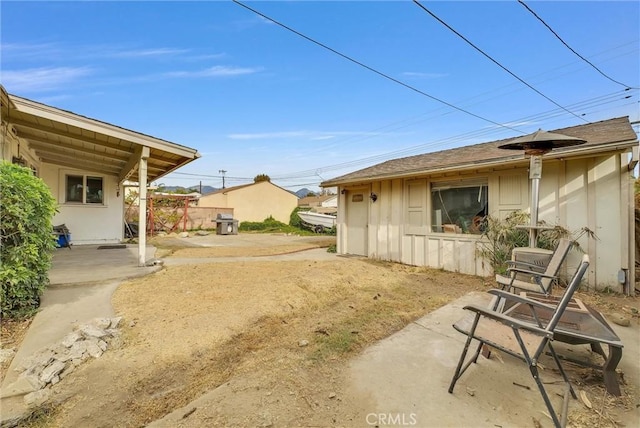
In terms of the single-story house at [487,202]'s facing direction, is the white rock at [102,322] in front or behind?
in front

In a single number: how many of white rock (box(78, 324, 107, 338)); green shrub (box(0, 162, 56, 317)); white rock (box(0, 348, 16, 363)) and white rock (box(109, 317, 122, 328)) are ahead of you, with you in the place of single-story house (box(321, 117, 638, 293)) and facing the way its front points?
4

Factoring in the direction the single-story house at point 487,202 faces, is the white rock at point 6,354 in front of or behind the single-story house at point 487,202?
in front

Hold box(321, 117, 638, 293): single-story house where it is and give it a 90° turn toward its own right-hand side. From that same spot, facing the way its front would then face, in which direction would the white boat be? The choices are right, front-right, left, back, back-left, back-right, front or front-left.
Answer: front

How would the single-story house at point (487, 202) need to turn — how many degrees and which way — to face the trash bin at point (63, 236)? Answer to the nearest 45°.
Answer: approximately 45° to its right

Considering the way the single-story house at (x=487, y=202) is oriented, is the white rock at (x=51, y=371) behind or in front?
in front

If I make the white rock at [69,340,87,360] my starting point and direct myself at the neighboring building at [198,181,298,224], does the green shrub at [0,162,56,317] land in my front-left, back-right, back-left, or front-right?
front-left

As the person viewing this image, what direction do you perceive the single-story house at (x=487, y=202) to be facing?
facing the viewer and to the left of the viewer

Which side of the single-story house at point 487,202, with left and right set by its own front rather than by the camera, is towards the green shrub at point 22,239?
front

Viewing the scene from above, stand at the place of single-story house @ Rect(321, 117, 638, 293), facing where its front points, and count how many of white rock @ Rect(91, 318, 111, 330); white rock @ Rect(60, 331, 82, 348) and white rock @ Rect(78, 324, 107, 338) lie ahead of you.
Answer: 3
